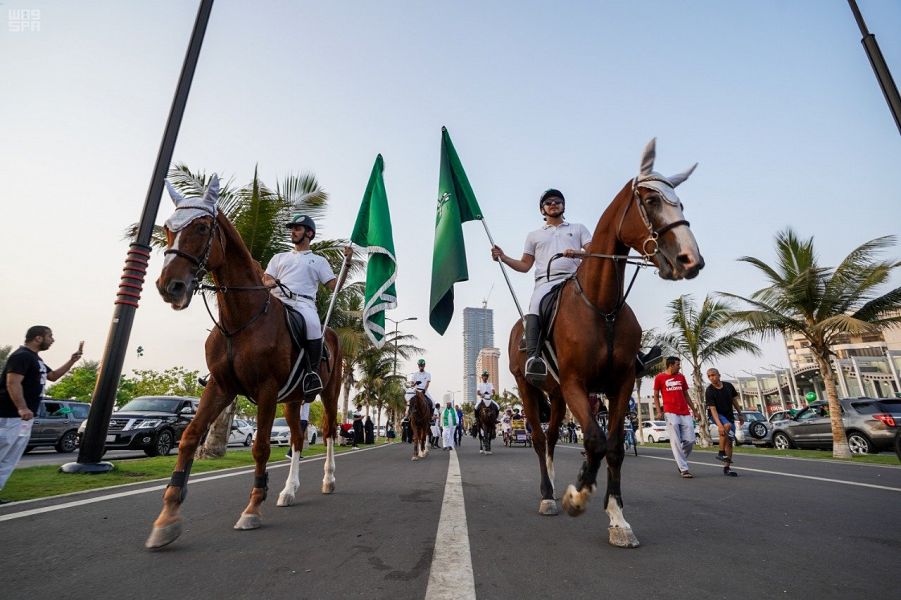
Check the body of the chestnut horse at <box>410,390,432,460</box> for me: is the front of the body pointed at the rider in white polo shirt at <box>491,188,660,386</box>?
yes

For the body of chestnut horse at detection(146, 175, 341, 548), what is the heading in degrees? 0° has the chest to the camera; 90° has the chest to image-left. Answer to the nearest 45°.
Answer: approximately 45°

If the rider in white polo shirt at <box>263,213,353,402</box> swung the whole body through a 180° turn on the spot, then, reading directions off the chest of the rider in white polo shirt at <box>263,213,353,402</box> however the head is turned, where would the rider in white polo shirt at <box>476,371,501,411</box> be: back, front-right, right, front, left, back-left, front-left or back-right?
front

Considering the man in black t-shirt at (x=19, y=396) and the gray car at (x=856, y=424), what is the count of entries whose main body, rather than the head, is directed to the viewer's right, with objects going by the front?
1

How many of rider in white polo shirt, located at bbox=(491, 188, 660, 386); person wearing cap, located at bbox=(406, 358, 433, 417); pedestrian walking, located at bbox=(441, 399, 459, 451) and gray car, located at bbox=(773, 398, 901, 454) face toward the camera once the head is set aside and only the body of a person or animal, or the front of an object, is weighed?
3

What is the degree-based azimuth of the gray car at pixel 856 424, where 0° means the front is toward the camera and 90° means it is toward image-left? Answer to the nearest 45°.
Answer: approximately 135°

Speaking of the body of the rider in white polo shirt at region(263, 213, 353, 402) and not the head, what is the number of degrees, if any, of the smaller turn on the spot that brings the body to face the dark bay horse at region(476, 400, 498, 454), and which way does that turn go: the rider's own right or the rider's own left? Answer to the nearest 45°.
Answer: approximately 180°

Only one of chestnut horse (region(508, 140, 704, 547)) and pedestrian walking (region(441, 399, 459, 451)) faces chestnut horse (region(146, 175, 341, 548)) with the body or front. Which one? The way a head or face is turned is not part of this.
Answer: the pedestrian walking

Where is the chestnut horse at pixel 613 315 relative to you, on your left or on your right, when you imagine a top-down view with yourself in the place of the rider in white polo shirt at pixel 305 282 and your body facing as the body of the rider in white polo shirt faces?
on your left

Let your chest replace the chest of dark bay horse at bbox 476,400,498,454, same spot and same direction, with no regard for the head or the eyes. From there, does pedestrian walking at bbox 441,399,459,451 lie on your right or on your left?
on your right
